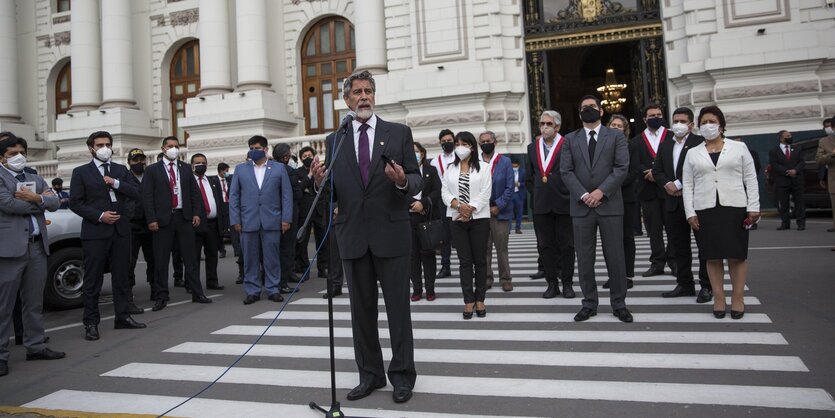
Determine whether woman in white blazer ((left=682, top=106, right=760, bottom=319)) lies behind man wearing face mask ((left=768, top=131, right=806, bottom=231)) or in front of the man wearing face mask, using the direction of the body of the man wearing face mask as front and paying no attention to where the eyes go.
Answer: in front

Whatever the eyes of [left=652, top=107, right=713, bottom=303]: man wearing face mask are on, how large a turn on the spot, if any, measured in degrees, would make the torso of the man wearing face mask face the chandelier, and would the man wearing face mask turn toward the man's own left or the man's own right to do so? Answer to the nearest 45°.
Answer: approximately 135° to the man's own right

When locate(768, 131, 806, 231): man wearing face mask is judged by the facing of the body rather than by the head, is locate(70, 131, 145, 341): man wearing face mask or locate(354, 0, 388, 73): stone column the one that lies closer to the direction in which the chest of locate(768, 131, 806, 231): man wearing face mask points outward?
the man wearing face mask

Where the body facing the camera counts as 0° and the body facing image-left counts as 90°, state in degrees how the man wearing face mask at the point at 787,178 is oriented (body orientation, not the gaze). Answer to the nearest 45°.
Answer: approximately 0°

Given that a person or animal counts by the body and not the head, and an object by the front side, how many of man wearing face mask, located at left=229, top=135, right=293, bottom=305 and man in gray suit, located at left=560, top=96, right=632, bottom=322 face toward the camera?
2

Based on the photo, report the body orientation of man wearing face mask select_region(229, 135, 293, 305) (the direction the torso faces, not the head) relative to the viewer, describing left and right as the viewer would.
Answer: facing the viewer

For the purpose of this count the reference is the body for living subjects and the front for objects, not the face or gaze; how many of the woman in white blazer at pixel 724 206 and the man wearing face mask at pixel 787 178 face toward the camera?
2

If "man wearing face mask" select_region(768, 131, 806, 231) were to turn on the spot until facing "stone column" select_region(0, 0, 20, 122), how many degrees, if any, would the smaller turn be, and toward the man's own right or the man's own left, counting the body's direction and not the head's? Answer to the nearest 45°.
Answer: approximately 90° to the man's own right

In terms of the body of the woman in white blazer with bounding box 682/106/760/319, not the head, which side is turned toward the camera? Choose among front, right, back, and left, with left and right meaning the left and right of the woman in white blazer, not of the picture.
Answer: front

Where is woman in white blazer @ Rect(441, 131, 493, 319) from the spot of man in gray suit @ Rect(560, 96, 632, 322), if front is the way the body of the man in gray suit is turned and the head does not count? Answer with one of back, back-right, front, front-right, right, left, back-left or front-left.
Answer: right

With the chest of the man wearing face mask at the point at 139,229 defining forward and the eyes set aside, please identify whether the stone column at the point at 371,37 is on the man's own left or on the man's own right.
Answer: on the man's own left

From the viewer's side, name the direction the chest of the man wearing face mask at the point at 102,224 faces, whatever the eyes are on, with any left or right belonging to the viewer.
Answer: facing the viewer and to the right of the viewer

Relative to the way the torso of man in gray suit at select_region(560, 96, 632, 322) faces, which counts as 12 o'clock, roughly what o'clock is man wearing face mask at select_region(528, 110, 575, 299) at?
The man wearing face mask is roughly at 5 o'clock from the man in gray suit.

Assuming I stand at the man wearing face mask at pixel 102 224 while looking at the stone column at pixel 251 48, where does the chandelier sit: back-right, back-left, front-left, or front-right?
front-right
